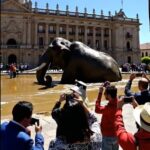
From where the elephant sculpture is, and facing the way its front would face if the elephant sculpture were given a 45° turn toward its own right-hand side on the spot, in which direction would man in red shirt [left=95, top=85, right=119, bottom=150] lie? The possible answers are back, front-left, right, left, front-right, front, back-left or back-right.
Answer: back-left

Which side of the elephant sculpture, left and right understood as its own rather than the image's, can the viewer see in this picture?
left
